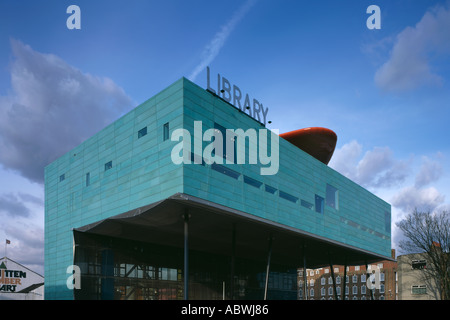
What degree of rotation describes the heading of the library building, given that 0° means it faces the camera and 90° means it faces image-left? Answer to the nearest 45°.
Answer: approximately 315°
